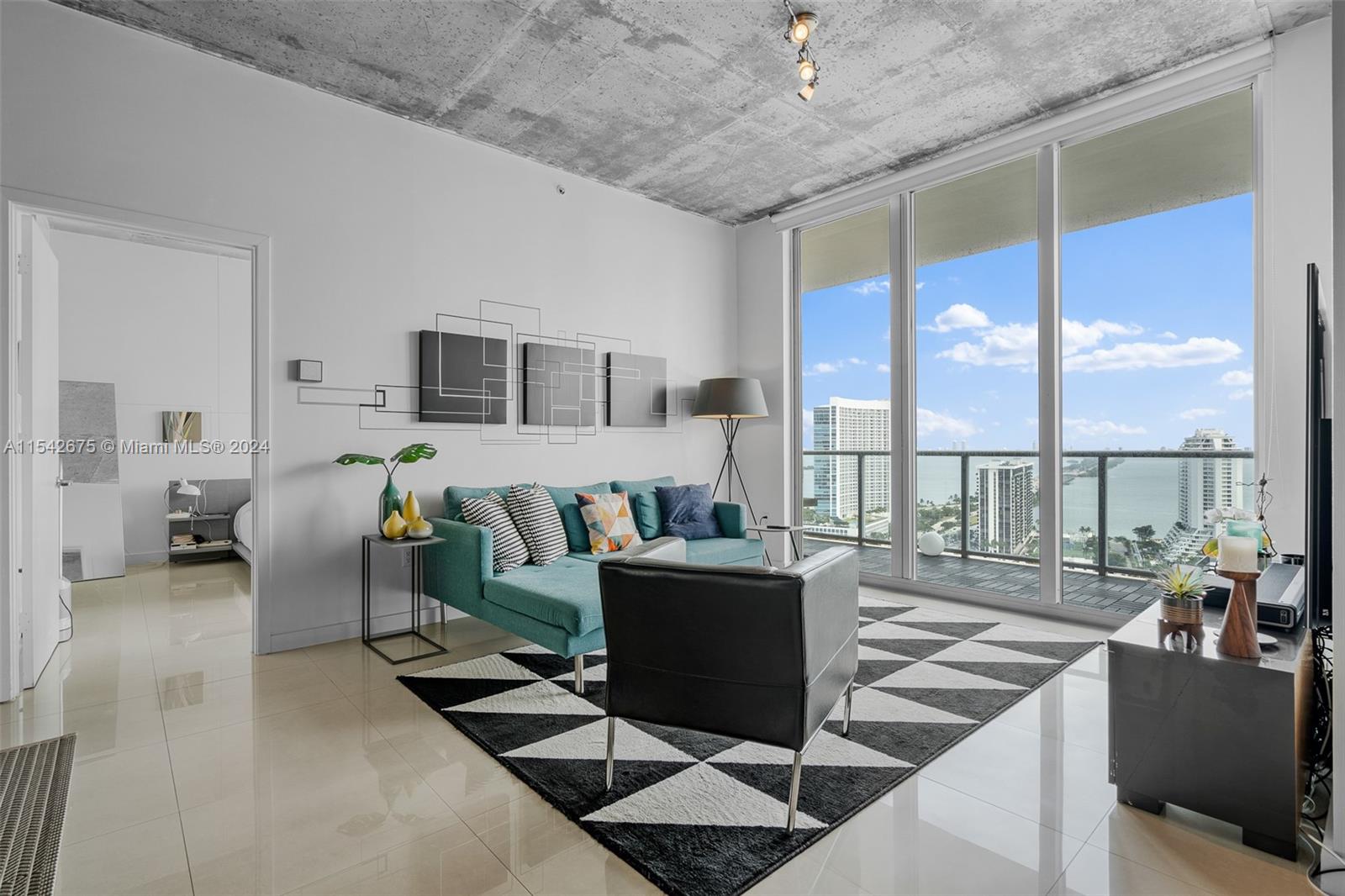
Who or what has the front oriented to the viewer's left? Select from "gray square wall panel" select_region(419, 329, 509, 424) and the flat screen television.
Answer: the flat screen television

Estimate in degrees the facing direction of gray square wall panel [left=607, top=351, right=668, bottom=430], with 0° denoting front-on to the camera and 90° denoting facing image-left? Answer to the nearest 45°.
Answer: approximately 315°

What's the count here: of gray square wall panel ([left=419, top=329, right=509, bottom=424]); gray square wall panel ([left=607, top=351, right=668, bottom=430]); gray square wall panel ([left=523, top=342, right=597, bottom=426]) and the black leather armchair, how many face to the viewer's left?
0

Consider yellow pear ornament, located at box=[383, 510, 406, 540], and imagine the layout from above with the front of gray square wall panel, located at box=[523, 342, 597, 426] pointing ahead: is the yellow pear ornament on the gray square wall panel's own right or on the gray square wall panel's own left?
on the gray square wall panel's own right

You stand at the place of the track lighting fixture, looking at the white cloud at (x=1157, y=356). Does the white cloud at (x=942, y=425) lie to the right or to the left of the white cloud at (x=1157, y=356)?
left

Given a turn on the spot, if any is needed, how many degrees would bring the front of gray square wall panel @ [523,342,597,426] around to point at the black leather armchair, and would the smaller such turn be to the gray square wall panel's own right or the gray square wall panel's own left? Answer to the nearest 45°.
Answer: approximately 45° to the gray square wall panel's own right

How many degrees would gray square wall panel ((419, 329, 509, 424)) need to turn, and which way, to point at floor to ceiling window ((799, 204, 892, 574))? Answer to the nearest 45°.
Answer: approximately 45° to its left

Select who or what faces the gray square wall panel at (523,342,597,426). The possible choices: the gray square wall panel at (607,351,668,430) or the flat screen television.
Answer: the flat screen television

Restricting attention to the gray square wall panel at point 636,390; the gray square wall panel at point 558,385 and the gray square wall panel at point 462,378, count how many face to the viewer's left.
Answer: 0

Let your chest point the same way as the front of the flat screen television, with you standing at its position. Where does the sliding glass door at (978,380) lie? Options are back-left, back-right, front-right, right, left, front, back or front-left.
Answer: front-right

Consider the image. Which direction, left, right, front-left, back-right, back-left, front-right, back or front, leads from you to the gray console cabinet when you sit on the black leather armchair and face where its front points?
front-right

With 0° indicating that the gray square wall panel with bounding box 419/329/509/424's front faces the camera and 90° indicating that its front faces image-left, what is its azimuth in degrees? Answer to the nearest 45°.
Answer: approximately 315°

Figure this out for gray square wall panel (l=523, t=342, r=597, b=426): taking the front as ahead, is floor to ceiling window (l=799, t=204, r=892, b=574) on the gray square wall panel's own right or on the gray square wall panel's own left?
on the gray square wall panel's own left

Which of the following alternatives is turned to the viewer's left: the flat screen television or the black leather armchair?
the flat screen television

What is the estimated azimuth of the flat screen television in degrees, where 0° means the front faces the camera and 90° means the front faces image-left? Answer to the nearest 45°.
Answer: approximately 90°

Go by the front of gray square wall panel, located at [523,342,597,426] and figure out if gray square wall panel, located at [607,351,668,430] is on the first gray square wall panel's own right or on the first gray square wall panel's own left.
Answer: on the first gray square wall panel's own left
